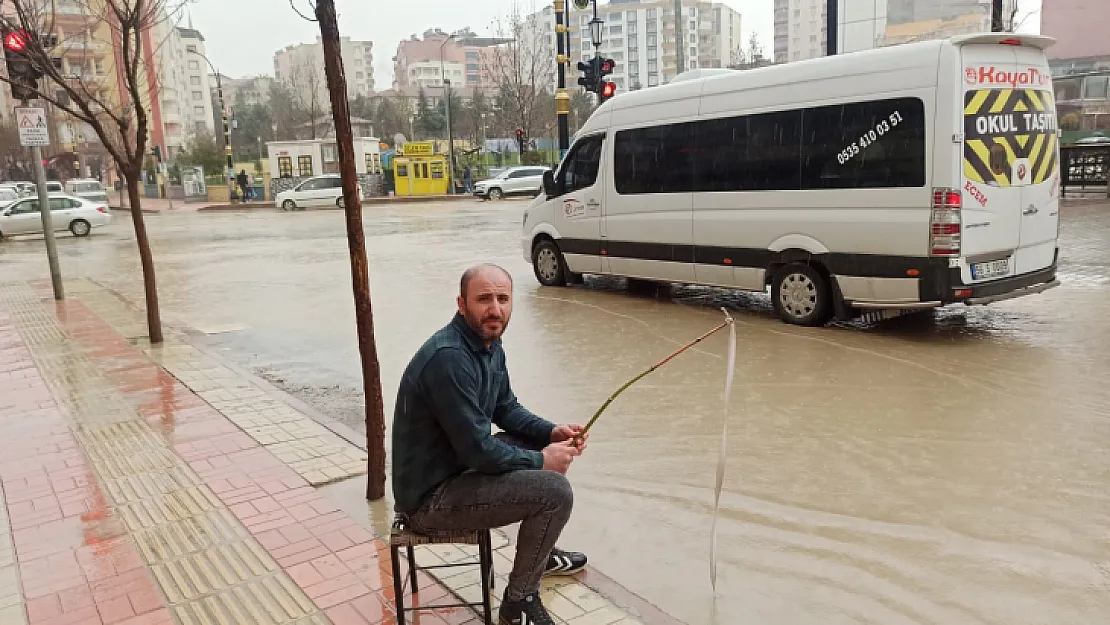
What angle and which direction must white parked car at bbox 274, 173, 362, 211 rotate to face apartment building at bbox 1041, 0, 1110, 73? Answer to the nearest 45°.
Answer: approximately 180°

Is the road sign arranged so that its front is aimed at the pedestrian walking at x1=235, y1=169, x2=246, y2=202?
no

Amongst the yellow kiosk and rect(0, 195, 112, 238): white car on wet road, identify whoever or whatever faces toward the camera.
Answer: the yellow kiosk

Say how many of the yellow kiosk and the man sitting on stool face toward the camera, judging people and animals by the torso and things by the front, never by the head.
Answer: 1

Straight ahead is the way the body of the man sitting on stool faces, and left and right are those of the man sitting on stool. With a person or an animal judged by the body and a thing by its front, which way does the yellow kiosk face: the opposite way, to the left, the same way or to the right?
to the right

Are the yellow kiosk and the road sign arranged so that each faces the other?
no

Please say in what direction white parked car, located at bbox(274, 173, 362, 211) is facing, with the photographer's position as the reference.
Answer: facing to the left of the viewer

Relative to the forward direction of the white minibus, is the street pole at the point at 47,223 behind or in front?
in front

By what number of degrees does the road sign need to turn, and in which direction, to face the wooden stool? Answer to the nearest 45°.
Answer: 0° — it already faces it

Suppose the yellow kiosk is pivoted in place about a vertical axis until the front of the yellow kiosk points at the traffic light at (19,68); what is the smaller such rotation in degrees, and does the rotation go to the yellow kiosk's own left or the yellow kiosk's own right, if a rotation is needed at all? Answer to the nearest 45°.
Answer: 0° — it already faces it

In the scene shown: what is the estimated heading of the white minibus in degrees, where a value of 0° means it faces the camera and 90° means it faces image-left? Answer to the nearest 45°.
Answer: approximately 135°

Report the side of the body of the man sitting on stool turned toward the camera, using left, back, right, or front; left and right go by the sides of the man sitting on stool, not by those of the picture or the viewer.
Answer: right

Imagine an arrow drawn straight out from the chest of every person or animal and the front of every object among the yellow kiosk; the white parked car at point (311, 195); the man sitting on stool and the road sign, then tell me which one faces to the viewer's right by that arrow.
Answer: the man sitting on stool

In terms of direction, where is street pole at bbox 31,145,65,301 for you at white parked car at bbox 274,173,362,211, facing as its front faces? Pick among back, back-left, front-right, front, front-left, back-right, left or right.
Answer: left

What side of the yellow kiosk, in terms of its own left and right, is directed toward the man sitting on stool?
front

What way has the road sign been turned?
toward the camera
